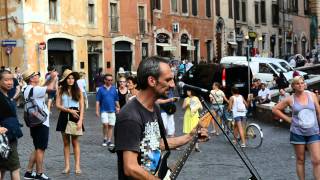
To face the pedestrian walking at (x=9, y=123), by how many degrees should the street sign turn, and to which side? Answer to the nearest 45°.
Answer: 0° — it already faces them

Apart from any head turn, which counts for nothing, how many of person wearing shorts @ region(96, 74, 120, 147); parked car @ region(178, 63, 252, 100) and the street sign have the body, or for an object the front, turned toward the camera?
2

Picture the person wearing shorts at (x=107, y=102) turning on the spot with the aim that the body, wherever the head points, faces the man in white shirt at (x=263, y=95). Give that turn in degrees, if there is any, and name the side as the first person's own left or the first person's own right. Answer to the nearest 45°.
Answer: approximately 135° to the first person's own left

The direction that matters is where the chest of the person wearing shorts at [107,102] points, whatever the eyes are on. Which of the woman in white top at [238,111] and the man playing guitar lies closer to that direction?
the man playing guitar

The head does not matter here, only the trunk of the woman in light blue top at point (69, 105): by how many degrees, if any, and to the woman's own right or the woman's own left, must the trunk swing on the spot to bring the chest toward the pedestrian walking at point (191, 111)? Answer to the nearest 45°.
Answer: approximately 135° to the woman's own left

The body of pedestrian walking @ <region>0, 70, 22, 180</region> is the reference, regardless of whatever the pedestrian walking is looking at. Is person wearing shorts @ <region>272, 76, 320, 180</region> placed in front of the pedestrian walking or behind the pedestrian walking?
in front

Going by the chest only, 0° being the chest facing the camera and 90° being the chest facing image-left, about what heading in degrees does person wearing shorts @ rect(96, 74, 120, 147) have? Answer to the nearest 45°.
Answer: approximately 0°

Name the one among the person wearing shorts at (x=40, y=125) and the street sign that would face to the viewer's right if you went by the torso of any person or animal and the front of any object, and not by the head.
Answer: the person wearing shorts

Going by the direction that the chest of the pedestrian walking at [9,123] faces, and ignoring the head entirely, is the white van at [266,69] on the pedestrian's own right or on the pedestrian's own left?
on the pedestrian's own left
